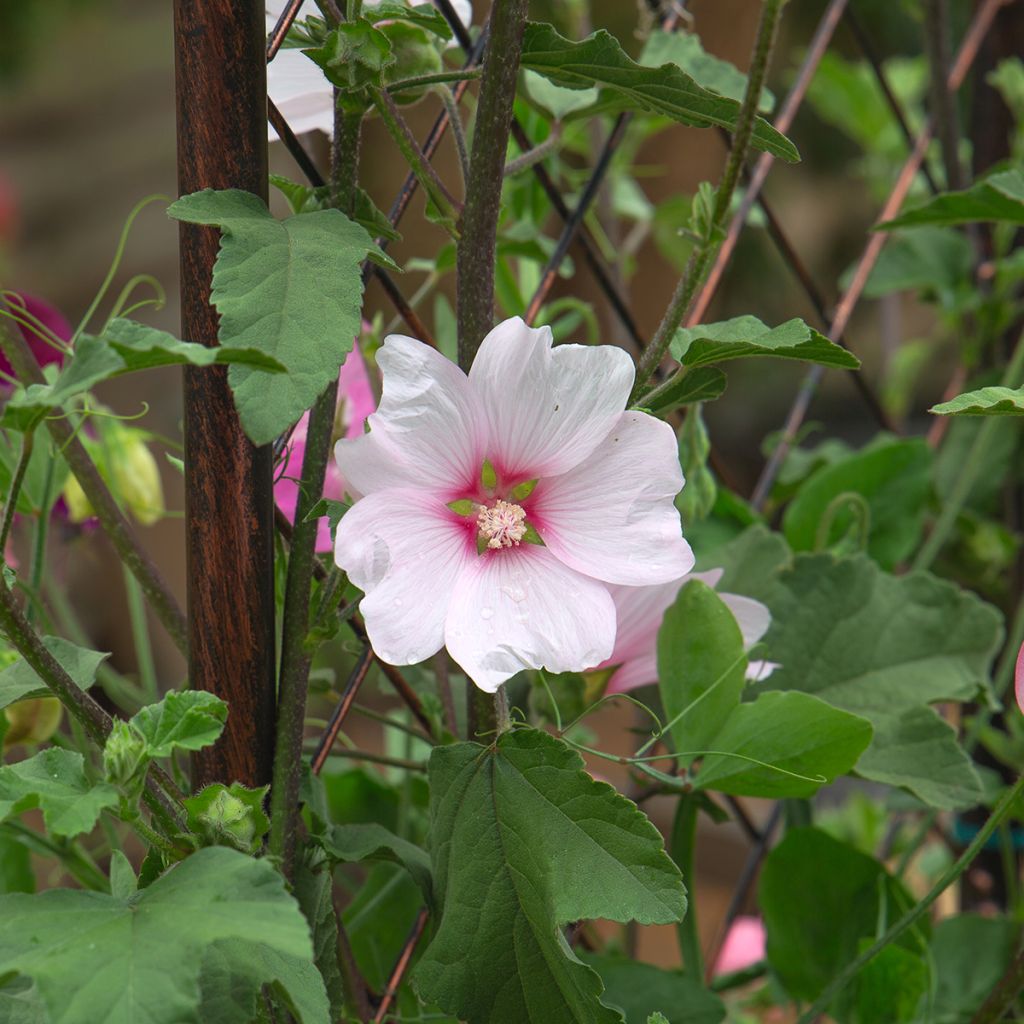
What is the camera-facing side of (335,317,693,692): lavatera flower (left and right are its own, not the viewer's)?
front
